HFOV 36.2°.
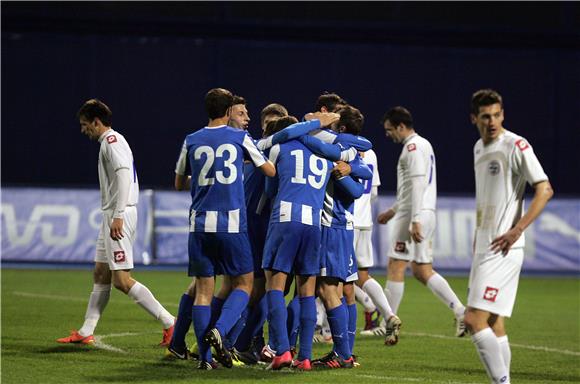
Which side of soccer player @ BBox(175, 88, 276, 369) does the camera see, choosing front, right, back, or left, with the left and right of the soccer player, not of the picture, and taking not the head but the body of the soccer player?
back

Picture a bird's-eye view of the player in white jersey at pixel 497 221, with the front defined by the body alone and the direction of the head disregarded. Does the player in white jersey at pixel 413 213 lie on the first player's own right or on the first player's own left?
on the first player's own right

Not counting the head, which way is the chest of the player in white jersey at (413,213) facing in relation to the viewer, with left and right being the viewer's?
facing to the left of the viewer

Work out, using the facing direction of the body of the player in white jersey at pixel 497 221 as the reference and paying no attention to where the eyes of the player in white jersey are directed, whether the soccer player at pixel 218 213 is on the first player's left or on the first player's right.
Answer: on the first player's right
